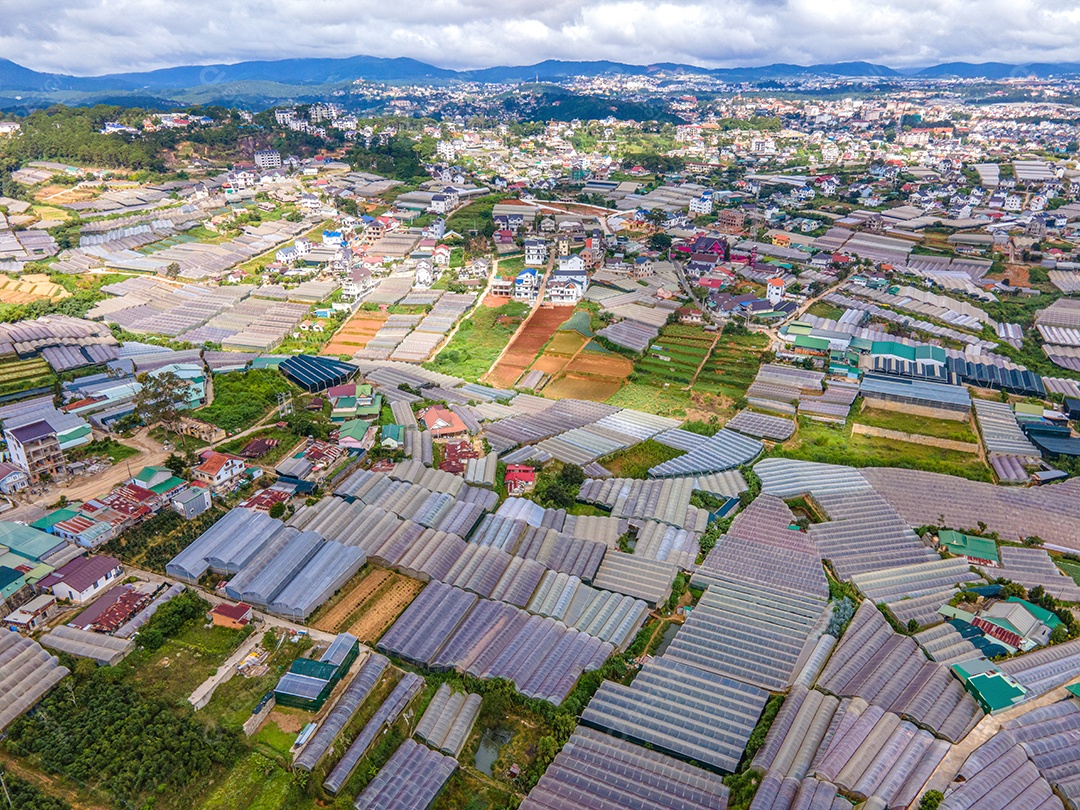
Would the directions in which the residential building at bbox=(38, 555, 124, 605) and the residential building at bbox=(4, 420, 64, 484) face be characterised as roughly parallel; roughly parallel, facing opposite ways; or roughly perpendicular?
roughly parallel

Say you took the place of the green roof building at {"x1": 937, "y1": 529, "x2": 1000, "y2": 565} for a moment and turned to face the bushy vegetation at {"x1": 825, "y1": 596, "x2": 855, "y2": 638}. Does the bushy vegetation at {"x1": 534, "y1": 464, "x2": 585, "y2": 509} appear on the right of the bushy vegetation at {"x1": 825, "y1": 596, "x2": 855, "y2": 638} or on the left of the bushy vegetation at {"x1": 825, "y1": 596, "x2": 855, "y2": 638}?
right

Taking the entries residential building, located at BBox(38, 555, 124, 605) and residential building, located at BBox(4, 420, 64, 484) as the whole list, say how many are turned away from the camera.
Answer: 0

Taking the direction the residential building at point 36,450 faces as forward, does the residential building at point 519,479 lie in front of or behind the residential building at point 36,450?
in front

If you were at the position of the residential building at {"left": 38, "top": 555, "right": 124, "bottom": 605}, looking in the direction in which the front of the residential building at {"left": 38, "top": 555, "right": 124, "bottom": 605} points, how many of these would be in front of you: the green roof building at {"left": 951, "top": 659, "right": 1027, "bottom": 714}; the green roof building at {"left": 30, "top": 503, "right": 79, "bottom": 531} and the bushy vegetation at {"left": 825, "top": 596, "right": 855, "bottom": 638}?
2

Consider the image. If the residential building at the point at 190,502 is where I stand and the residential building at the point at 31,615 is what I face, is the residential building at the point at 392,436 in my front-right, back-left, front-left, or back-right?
back-left

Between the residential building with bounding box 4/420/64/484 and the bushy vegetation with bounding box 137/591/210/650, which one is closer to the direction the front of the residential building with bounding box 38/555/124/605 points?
the bushy vegetation

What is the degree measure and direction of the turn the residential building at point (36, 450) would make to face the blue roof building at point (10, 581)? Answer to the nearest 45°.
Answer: approximately 45° to its right

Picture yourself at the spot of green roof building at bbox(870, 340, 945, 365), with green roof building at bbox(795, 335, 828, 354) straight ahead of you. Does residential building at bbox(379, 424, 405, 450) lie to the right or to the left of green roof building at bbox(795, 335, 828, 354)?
left

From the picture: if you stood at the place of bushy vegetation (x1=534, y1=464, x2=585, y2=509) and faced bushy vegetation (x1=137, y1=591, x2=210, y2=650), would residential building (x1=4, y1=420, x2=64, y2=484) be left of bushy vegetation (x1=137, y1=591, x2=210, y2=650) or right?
right
